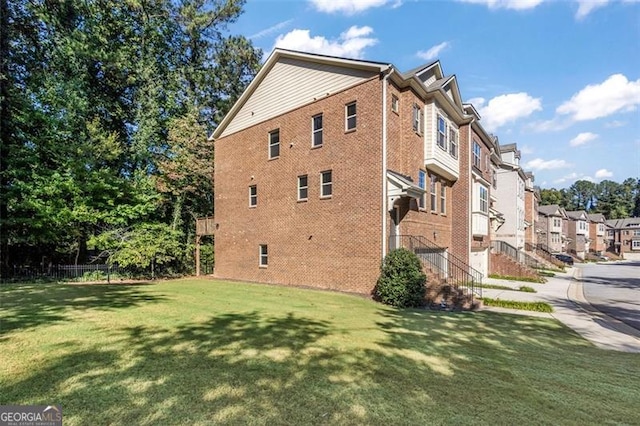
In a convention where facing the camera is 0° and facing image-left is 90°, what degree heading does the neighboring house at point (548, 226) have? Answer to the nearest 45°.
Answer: approximately 315°

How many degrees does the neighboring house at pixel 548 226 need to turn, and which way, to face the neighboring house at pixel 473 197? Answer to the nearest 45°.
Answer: approximately 45° to its right

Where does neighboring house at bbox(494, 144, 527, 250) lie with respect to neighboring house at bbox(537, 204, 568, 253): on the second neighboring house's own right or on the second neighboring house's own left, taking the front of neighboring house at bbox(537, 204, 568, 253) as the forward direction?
on the second neighboring house's own right

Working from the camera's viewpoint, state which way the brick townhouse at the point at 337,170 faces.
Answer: facing the viewer and to the right of the viewer

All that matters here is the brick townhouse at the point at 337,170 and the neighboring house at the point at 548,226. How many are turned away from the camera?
0

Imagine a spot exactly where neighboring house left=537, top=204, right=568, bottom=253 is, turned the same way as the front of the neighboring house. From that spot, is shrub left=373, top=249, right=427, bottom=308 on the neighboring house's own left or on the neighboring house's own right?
on the neighboring house's own right
